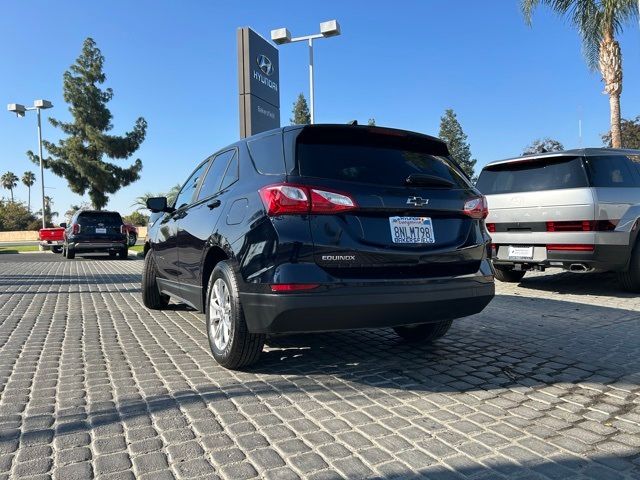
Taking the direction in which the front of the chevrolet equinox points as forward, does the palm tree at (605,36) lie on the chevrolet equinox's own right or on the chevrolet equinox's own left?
on the chevrolet equinox's own right

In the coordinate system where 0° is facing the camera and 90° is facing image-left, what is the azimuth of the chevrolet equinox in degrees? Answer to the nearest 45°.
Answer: approximately 135°

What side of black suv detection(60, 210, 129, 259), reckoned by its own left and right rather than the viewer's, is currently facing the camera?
back

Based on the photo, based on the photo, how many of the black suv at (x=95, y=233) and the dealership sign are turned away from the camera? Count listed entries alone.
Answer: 1

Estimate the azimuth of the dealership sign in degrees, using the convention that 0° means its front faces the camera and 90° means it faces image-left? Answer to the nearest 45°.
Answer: approximately 315°

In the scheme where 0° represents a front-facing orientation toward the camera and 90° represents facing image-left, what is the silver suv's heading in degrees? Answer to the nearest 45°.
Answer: approximately 225°

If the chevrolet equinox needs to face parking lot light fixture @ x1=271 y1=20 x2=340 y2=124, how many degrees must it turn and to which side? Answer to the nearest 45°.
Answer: approximately 45° to its right

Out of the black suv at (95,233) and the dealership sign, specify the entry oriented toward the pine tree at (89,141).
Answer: the black suv

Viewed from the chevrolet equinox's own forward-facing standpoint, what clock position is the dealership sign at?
The dealership sign is roughly at 1 o'clock from the chevrolet equinox.

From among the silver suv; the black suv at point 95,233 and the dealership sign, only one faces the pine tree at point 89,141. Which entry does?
the black suv

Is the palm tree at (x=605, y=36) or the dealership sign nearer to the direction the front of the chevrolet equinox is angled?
the dealership sign

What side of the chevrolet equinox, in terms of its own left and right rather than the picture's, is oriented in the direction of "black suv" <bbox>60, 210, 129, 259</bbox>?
front

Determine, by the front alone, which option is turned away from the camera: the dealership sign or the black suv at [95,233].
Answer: the black suv

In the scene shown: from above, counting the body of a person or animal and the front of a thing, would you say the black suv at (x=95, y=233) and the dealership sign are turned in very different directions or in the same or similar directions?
very different directions

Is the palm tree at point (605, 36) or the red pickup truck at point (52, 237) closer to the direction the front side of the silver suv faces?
the palm tree

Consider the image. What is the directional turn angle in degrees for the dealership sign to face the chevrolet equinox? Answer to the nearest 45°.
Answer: approximately 45° to its right

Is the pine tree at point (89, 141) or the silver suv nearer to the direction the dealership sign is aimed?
the silver suv
